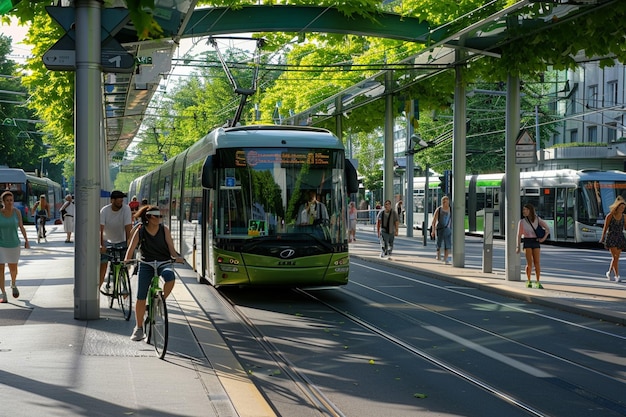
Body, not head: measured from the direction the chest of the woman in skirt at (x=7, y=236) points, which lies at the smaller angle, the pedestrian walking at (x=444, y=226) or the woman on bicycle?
the woman on bicycle

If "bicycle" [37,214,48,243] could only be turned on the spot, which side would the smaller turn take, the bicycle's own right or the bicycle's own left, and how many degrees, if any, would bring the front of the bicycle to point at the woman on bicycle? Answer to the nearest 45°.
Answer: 0° — it already faces them

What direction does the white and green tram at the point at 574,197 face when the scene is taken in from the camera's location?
facing the viewer and to the right of the viewer

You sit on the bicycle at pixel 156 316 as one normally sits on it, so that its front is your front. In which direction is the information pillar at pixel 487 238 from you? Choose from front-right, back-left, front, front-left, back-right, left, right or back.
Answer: back-left

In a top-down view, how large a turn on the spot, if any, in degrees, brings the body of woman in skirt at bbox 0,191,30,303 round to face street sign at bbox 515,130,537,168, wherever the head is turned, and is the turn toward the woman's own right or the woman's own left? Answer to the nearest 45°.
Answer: approximately 90° to the woman's own left

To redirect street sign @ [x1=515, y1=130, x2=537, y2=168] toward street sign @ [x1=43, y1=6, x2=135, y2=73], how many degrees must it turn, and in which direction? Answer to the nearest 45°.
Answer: approximately 45° to its right

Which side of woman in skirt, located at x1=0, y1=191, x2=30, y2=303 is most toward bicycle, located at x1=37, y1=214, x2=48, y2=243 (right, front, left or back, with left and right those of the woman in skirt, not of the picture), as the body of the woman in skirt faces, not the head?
back

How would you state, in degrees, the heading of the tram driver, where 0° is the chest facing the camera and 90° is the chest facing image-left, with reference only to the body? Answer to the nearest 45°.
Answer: approximately 0°

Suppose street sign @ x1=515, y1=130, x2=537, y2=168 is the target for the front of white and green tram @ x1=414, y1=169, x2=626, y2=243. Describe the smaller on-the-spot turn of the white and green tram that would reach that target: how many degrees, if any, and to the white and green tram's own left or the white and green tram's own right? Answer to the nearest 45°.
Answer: approximately 45° to the white and green tram's own right

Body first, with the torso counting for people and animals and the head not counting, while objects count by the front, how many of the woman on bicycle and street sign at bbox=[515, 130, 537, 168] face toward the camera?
2

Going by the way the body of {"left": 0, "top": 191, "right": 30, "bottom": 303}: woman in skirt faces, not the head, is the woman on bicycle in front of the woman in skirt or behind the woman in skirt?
in front
